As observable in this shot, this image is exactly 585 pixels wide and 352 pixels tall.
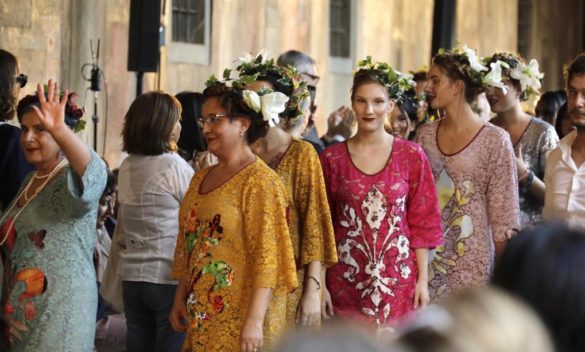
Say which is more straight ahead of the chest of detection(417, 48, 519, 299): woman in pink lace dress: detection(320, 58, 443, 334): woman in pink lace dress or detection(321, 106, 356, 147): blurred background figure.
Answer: the woman in pink lace dress

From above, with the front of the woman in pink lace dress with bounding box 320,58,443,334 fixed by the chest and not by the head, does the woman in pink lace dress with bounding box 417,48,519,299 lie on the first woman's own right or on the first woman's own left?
on the first woman's own left

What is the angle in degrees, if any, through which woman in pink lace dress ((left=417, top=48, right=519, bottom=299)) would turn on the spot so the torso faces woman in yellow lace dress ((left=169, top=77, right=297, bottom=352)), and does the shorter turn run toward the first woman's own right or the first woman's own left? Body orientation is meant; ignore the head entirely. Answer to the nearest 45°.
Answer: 0° — they already face them

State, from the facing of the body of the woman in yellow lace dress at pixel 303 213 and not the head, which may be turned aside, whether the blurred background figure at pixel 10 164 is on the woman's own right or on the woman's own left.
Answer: on the woman's own right

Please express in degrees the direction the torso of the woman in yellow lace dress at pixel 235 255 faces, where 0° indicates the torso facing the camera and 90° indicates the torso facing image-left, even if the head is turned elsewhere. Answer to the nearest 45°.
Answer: approximately 45°

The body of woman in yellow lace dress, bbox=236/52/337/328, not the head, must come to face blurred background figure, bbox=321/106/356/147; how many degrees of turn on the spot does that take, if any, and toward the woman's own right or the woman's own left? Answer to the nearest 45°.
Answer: approximately 135° to the woman's own right

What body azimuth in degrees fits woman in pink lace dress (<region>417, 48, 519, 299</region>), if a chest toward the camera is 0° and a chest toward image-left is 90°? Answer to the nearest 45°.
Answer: approximately 45°
